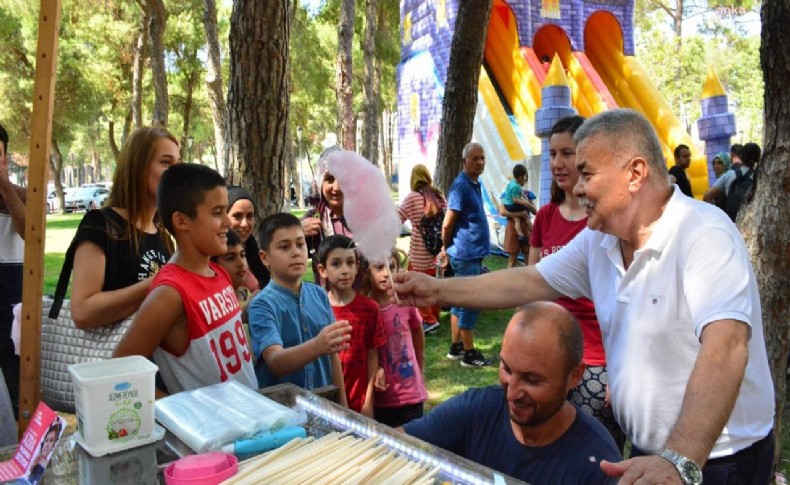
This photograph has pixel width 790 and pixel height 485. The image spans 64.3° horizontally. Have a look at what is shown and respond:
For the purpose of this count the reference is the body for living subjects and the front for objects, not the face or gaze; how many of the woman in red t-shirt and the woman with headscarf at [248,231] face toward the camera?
2

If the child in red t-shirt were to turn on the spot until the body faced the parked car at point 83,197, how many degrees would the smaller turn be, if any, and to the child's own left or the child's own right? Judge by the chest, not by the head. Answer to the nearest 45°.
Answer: approximately 135° to the child's own right

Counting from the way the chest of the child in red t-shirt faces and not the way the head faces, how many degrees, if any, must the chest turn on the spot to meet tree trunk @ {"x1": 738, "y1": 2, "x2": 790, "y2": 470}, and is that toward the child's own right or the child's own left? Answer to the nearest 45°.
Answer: approximately 90° to the child's own left

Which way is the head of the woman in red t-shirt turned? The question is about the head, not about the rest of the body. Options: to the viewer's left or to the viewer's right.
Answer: to the viewer's left

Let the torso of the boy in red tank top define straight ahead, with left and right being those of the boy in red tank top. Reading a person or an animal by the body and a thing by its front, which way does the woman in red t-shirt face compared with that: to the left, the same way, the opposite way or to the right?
to the right

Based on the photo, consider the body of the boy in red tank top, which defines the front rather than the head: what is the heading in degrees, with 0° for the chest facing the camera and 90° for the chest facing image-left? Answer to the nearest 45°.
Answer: approximately 315°

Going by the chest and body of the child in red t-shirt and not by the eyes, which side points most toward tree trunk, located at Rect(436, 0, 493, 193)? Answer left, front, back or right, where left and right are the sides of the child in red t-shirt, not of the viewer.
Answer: back

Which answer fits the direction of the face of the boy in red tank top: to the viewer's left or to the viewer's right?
to the viewer's right

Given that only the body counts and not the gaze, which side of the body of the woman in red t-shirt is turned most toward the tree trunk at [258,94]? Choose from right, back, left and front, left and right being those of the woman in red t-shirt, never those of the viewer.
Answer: right

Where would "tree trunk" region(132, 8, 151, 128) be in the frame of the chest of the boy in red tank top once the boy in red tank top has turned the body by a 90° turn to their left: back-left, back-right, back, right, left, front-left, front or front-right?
front-left

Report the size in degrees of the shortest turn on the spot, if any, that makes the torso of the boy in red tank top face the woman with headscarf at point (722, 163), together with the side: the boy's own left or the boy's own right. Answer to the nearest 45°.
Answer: approximately 90° to the boy's own left

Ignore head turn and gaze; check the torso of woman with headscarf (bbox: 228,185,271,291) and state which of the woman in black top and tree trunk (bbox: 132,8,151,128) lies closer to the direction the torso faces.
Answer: the woman in black top
